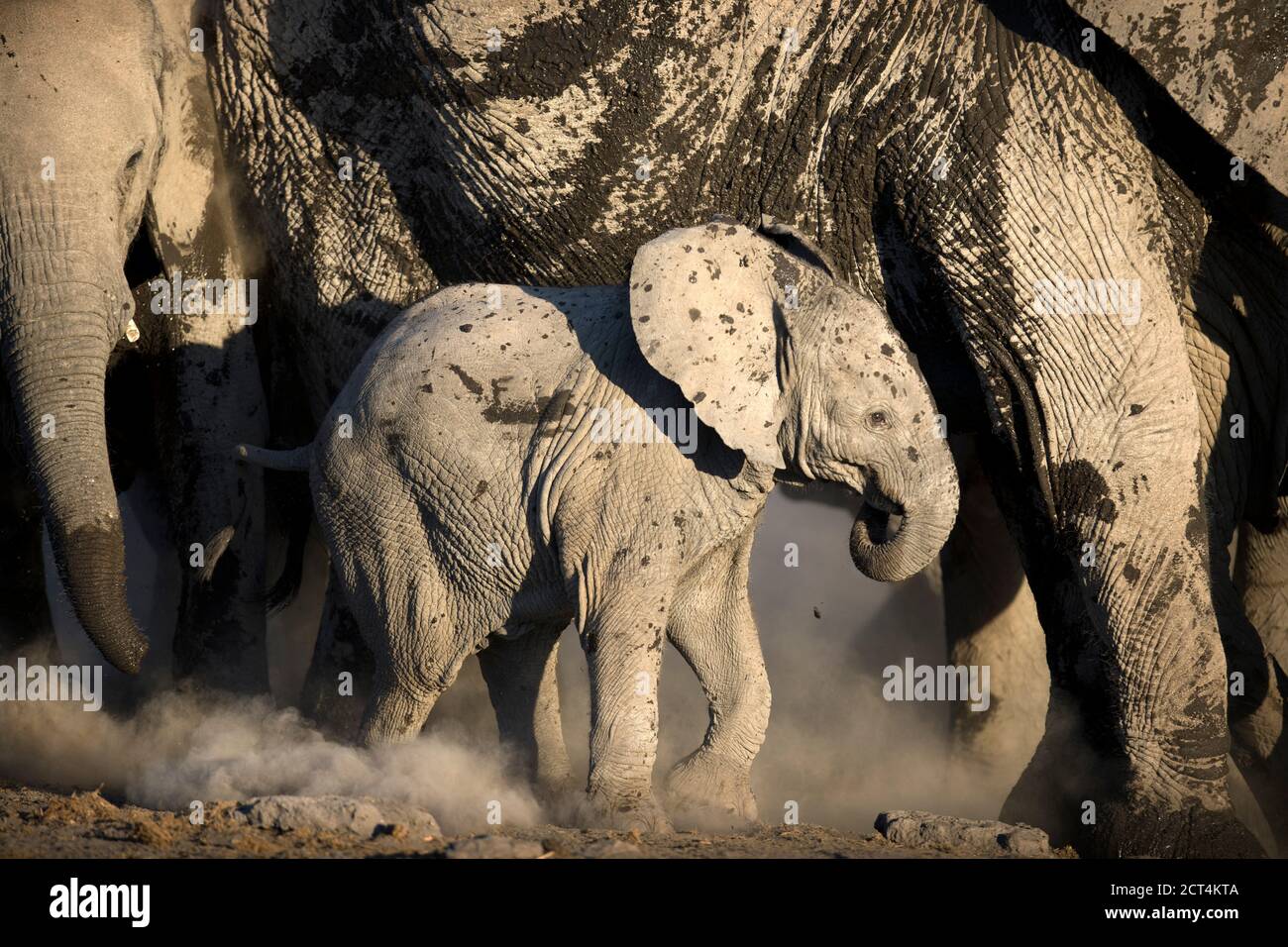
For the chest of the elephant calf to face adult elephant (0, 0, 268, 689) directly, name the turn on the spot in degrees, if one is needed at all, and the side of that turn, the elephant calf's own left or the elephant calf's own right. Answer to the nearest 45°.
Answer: approximately 180°

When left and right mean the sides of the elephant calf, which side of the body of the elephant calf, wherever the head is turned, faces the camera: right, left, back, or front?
right

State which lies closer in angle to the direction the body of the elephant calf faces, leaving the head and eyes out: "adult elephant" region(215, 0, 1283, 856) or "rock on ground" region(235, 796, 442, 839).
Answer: the adult elephant

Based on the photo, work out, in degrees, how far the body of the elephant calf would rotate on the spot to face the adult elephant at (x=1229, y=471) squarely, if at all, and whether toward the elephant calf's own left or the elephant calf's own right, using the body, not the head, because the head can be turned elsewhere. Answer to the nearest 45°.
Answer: approximately 45° to the elephant calf's own left

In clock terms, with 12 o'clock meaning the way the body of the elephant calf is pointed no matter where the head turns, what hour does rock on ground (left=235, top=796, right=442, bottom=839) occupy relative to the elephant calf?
The rock on ground is roughly at 5 o'clock from the elephant calf.
